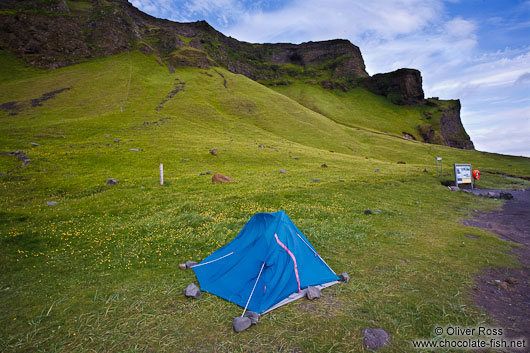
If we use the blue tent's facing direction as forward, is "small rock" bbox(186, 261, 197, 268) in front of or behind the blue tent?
behind

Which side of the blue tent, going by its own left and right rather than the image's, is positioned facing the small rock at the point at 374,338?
front

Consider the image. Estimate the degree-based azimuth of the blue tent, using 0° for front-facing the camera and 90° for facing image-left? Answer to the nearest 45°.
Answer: approximately 315°

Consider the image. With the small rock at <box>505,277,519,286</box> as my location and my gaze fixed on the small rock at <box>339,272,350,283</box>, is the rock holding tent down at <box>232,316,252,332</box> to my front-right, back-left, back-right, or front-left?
front-left

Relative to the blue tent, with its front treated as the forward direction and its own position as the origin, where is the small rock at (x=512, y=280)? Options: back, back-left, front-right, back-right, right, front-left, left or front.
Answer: front-left

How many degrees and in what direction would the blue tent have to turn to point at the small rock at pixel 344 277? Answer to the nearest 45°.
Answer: approximately 45° to its left

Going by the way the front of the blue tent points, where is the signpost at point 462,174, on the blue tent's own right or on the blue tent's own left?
on the blue tent's own left

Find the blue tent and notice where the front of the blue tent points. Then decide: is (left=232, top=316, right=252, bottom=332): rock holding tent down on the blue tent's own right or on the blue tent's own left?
on the blue tent's own right
